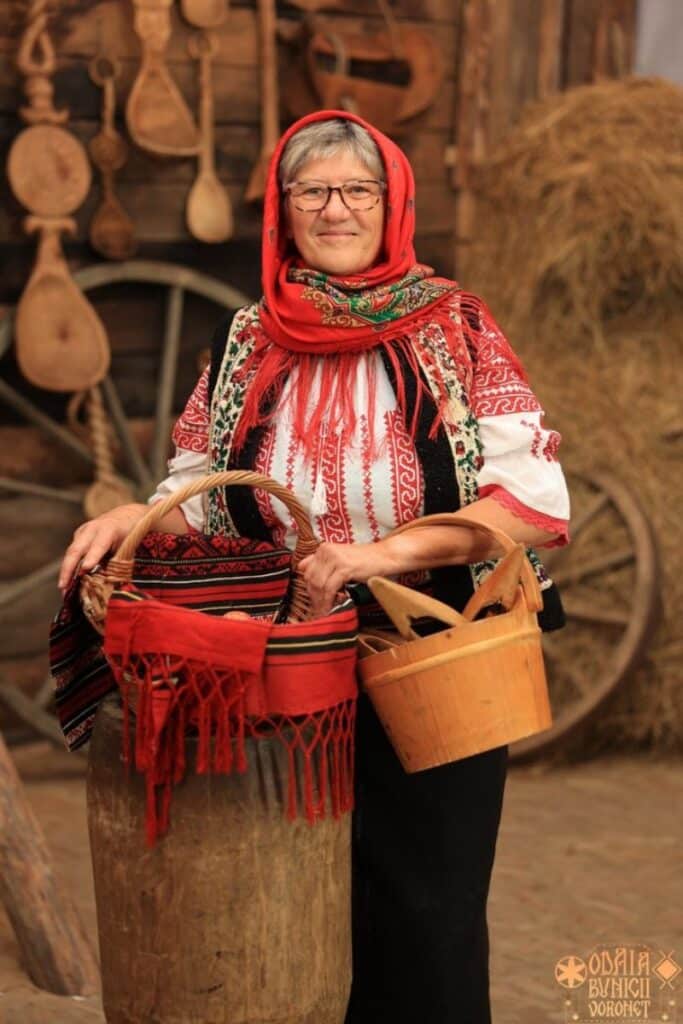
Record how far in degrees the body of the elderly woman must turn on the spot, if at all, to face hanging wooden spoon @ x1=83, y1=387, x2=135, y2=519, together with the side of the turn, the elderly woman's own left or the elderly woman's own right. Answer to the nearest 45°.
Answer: approximately 180°

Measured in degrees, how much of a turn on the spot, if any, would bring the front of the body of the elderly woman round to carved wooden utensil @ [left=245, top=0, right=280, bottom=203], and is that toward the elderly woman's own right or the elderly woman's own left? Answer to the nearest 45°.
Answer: approximately 180°

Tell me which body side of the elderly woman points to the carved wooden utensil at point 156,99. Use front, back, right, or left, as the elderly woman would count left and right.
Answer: back

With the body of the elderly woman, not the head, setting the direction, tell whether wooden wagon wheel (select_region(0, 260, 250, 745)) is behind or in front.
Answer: behind

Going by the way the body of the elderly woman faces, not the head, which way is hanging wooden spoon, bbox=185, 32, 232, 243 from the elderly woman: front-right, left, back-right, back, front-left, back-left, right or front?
back

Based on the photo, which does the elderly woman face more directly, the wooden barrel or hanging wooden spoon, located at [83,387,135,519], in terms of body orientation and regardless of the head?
the wooden barrel

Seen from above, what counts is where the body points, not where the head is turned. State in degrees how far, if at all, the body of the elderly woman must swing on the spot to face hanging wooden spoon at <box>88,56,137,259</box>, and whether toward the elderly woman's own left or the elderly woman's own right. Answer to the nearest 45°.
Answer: approximately 180°

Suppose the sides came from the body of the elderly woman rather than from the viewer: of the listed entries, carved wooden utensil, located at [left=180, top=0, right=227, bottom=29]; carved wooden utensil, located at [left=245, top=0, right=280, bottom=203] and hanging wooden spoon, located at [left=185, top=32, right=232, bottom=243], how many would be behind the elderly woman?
3

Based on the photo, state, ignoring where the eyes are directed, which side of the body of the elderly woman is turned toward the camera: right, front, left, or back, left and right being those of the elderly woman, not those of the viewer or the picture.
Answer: front

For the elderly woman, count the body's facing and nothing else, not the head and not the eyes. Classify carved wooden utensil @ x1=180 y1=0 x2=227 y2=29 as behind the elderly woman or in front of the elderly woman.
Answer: behind
